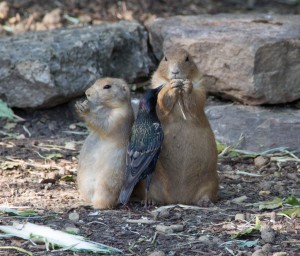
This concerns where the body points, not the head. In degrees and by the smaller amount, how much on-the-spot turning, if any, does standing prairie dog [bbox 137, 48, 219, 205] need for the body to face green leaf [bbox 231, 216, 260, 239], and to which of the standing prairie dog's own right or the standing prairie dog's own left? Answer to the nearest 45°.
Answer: approximately 45° to the standing prairie dog's own left

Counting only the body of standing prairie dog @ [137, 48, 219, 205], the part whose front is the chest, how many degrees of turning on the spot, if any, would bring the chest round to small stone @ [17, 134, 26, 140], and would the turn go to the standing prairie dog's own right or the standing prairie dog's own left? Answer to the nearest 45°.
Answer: approximately 135° to the standing prairie dog's own right

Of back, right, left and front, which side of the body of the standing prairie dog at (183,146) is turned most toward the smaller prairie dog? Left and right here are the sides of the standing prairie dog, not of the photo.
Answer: right

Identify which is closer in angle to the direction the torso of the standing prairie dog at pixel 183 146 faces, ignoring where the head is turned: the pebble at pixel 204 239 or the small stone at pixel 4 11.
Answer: the pebble

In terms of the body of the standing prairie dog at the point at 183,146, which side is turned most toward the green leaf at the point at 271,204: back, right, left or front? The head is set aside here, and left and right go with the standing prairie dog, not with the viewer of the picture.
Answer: left

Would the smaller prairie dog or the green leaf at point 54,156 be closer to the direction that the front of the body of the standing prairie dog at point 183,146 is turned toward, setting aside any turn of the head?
the smaller prairie dog

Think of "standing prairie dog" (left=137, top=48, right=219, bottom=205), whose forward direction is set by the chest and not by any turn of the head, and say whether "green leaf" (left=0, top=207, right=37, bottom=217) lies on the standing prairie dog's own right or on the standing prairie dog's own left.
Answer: on the standing prairie dog's own right

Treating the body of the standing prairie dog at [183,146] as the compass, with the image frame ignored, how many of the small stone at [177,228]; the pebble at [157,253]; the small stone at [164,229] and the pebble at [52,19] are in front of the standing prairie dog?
3

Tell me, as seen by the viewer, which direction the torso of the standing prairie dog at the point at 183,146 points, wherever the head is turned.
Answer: toward the camera

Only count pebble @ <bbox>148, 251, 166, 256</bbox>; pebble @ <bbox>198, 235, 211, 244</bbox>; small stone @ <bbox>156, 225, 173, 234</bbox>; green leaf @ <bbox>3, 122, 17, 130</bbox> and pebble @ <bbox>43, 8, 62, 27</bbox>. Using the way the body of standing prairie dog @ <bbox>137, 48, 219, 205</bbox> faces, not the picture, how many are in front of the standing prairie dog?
3

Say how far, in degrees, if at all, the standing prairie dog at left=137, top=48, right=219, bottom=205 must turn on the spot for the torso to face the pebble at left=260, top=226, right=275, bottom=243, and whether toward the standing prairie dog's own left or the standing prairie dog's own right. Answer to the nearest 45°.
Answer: approximately 45° to the standing prairie dog's own left

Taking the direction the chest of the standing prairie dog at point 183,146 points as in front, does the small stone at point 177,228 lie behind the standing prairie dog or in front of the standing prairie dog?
in front
